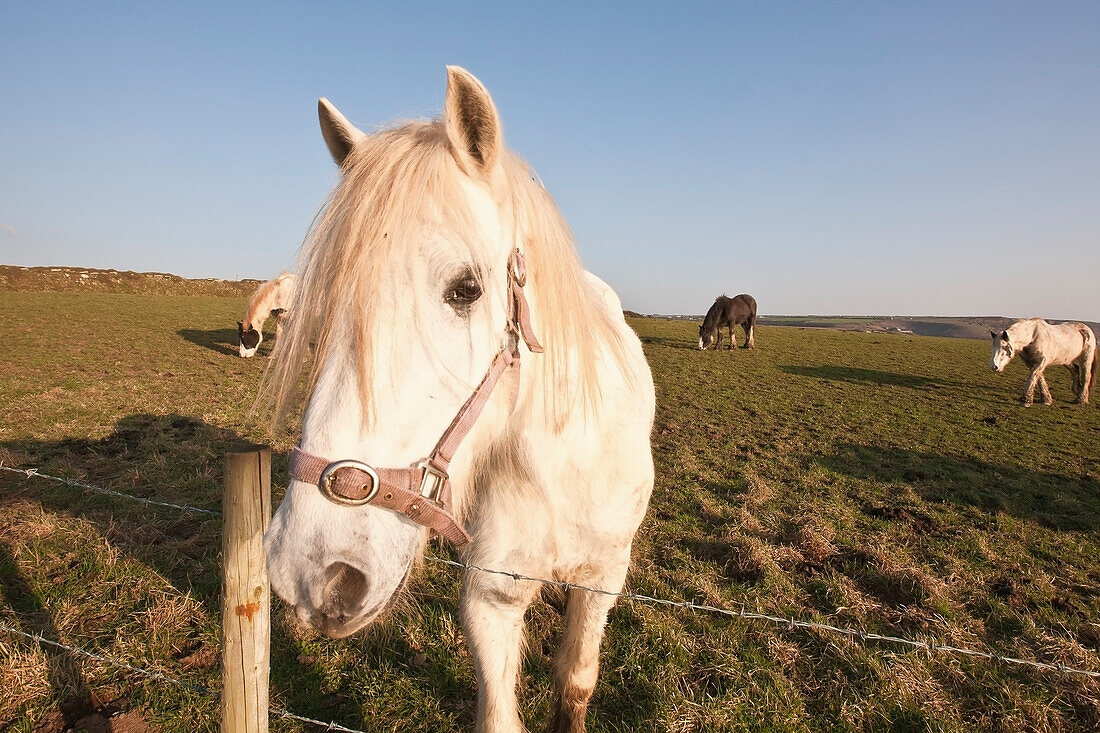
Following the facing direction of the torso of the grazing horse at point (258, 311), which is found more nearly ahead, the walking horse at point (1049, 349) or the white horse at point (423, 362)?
the white horse

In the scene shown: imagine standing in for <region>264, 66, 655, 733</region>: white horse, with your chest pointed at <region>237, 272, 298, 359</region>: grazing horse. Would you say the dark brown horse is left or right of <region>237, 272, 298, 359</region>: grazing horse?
right

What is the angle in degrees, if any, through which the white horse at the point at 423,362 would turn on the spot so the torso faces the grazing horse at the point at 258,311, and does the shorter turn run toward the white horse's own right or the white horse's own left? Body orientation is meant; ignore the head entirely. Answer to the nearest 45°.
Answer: approximately 135° to the white horse's own right

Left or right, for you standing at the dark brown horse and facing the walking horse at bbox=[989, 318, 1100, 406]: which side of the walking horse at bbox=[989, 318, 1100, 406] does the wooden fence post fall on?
right

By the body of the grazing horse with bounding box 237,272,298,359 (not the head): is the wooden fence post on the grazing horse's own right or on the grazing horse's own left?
on the grazing horse's own left

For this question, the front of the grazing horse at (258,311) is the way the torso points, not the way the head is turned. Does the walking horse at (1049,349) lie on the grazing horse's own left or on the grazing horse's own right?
on the grazing horse's own left

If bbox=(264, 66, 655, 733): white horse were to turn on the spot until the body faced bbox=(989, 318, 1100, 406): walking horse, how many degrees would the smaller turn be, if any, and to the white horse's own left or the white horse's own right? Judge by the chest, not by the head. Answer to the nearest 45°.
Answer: approximately 180°

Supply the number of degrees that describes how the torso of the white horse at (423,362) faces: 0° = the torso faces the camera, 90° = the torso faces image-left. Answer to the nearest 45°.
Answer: approximately 45°
